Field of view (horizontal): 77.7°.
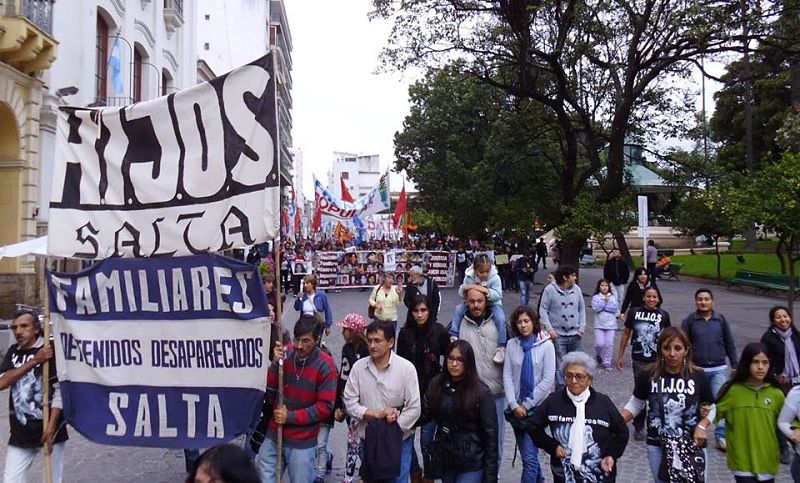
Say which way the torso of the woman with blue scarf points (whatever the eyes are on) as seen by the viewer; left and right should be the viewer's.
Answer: facing the viewer

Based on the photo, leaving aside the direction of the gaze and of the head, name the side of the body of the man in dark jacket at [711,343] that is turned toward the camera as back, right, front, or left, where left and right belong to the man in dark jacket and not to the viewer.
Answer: front

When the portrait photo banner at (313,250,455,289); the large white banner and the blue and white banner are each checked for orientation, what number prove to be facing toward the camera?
3

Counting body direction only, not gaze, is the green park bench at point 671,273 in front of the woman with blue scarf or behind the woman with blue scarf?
behind

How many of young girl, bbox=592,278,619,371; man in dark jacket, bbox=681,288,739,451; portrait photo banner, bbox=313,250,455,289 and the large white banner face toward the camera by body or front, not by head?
4

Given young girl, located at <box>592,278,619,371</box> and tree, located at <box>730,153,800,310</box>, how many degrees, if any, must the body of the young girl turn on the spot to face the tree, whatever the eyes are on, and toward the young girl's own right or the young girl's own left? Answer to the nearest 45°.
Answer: approximately 135° to the young girl's own left

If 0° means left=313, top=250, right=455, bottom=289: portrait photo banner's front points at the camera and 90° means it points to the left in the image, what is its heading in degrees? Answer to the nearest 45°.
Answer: approximately 0°

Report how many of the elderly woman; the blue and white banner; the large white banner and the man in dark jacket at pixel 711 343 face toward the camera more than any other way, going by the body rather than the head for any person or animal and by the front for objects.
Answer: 4

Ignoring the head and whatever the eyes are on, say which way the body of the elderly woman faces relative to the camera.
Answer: toward the camera

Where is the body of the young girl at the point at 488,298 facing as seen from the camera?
toward the camera

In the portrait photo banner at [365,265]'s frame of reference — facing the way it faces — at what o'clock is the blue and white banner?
The blue and white banner is roughly at 12 o'clock from the portrait photo banner.

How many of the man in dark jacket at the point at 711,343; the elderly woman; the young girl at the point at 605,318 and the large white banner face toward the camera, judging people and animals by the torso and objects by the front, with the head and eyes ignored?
4
